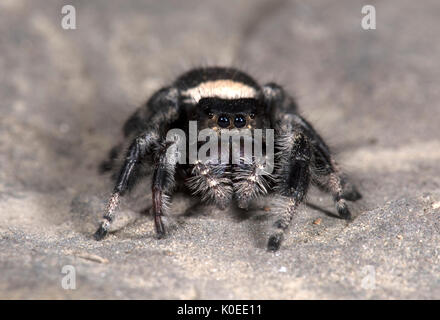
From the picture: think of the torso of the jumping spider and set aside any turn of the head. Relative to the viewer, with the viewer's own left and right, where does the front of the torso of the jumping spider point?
facing the viewer
